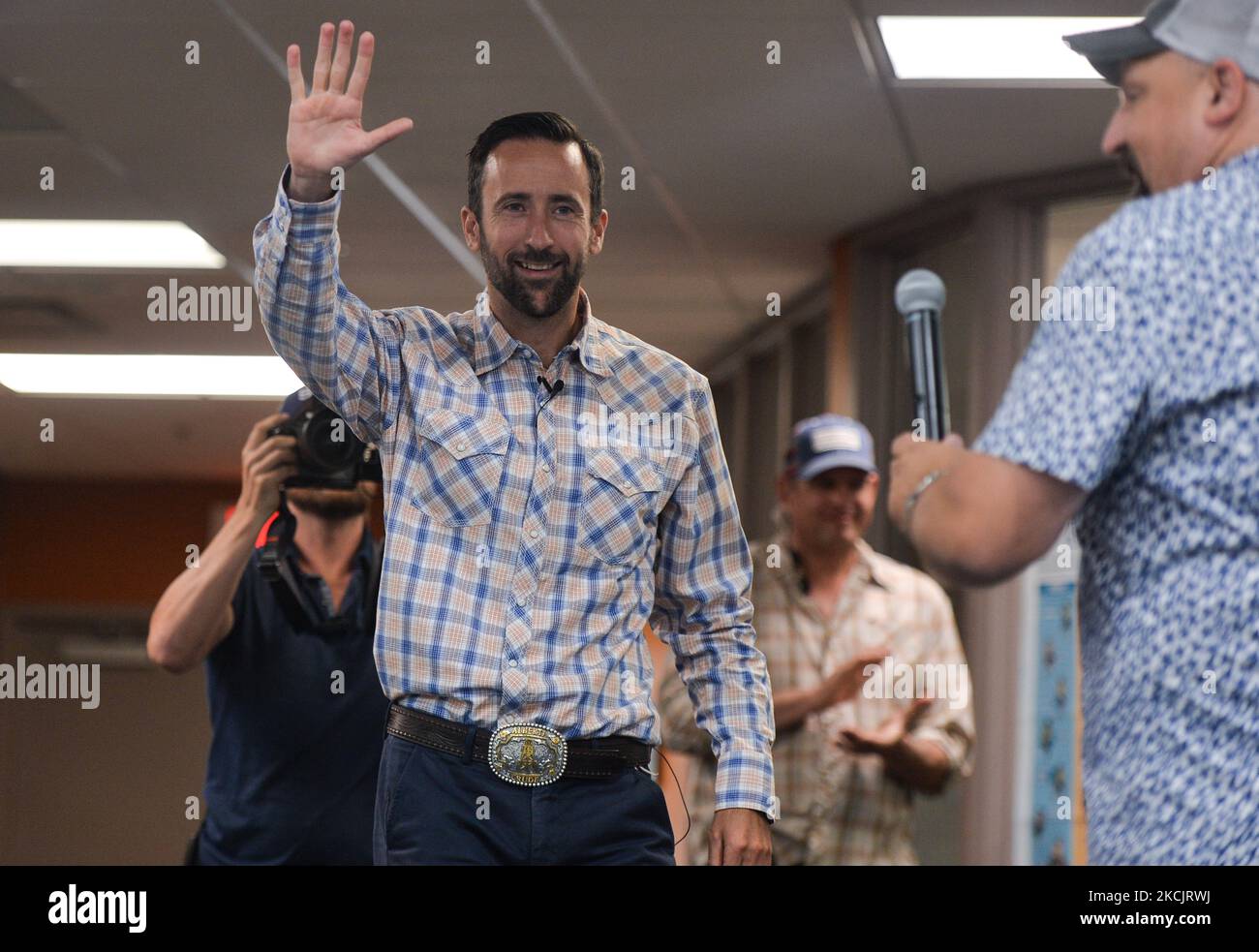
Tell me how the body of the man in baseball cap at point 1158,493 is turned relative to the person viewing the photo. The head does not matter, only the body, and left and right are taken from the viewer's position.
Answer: facing away from the viewer and to the left of the viewer

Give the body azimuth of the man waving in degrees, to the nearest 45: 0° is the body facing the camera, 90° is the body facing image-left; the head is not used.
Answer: approximately 0°

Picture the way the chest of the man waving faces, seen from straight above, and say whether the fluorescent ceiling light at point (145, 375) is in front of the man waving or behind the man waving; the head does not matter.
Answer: behind

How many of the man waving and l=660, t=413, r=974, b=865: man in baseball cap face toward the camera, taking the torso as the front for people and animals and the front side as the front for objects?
2

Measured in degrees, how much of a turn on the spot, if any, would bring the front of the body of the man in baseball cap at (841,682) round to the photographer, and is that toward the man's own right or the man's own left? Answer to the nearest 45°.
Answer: approximately 45° to the man's own right

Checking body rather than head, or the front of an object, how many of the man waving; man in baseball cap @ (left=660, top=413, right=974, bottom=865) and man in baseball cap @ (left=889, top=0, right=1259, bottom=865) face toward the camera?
2

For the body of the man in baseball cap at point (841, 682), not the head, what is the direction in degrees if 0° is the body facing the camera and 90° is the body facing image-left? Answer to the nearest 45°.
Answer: approximately 0°
